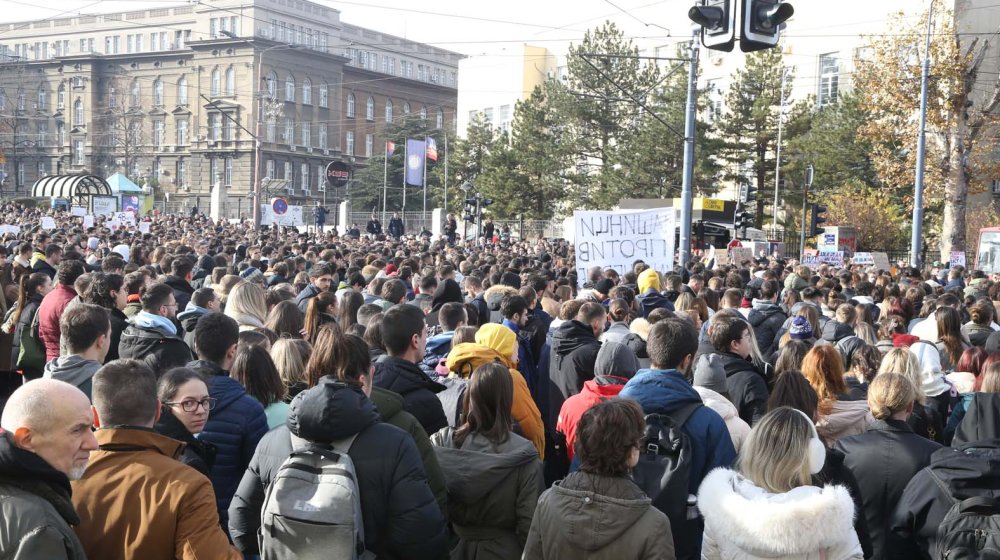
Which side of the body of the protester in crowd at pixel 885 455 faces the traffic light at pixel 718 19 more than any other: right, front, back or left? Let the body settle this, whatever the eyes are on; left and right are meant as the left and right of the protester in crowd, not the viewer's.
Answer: front

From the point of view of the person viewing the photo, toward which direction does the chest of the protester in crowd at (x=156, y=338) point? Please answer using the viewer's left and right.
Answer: facing away from the viewer and to the right of the viewer

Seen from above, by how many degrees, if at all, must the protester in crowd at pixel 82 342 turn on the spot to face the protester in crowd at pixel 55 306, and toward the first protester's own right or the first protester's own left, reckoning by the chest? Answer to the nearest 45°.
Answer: approximately 45° to the first protester's own left

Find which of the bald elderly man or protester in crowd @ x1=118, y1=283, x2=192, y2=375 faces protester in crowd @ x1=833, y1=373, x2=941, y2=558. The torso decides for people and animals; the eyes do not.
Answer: the bald elderly man

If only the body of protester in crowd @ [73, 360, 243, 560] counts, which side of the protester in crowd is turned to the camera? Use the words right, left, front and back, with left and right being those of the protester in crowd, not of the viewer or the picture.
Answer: back

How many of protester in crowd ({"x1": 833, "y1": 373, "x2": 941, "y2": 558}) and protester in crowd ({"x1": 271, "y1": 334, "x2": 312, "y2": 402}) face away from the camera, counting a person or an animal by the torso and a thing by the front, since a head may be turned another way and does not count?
2

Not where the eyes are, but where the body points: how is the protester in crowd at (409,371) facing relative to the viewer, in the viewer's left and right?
facing away from the viewer and to the right of the viewer

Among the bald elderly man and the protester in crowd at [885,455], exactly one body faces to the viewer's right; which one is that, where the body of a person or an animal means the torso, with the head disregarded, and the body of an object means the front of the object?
the bald elderly man

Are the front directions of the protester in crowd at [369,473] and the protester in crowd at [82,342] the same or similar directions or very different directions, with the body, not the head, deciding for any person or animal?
same or similar directions

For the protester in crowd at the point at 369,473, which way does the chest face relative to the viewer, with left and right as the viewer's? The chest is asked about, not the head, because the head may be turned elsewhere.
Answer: facing away from the viewer and to the right of the viewer

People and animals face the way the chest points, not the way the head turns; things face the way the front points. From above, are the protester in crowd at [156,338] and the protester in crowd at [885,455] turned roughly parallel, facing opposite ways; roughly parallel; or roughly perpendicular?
roughly parallel

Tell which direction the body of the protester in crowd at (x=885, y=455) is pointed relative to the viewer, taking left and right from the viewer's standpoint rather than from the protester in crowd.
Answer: facing away from the viewer

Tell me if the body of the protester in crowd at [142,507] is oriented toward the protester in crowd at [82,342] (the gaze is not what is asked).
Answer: yes

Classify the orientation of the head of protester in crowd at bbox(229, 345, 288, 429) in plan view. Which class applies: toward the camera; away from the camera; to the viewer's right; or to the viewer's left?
away from the camera

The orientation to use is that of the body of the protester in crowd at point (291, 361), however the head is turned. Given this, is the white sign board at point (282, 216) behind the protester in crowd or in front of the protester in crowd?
in front

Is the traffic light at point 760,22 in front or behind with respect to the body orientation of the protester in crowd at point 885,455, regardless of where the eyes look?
in front
